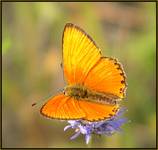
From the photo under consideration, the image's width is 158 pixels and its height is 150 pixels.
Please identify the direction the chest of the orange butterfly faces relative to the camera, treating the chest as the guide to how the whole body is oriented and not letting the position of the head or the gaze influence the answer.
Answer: to the viewer's left
